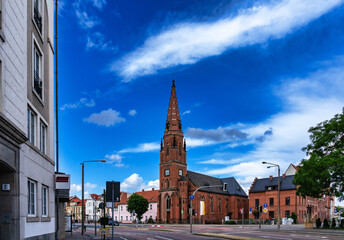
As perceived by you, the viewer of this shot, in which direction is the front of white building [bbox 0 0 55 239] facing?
facing the viewer and to the right of the viewer

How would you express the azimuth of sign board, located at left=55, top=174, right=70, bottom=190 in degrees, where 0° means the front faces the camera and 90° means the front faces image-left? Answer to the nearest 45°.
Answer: approximately 0°

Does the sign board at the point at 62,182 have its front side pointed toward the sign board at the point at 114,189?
no
